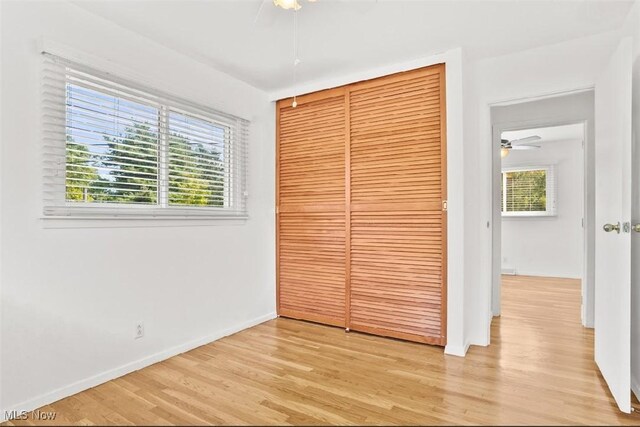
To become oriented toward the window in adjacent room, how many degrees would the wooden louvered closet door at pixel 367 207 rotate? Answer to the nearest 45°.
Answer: approximately 180°

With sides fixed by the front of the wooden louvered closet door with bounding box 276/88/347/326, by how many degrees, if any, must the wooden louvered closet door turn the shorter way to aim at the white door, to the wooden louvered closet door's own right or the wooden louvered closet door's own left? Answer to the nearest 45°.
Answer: approximately 90° to the wooden louvered closet door's own left

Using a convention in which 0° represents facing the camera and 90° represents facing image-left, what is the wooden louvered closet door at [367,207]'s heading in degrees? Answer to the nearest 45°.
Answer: approximately 45°

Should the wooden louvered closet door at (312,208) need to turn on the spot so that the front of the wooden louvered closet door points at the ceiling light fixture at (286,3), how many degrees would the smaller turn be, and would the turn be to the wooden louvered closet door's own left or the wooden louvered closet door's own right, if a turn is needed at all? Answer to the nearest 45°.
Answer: approximately 45° to the wooden louvered closet door's own left

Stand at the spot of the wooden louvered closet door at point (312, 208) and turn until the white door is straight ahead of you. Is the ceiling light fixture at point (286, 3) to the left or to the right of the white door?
right

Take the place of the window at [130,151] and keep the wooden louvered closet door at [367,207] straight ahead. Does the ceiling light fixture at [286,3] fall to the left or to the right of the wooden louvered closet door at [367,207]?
right

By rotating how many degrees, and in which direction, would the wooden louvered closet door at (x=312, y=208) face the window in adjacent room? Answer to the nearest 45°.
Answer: approximately 180°
